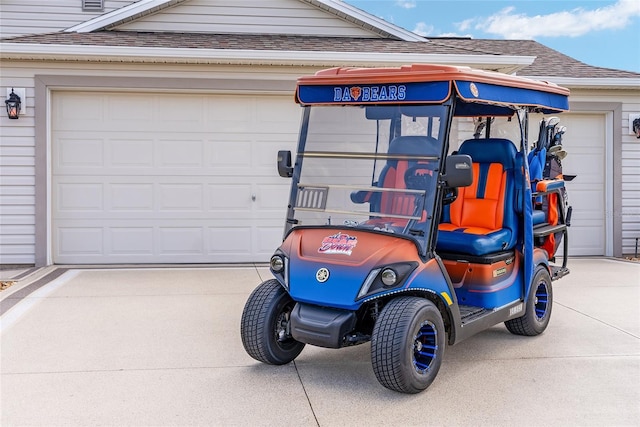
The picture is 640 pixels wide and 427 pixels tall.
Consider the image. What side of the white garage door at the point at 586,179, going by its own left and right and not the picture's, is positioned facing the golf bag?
front

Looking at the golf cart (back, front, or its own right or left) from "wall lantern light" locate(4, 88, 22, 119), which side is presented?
right

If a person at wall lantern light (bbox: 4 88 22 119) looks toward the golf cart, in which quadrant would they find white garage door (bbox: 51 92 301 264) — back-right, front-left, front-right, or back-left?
front-left

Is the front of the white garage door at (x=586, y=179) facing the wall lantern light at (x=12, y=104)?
no

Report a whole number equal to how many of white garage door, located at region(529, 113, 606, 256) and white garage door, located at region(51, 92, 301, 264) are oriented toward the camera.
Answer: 2

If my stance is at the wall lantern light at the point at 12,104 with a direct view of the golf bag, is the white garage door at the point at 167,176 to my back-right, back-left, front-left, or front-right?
front-left

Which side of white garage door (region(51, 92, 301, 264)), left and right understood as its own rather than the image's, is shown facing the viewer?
front

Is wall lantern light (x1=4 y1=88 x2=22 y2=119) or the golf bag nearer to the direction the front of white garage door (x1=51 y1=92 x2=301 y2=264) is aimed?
the golf bag

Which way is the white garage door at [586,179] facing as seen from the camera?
toward the camera

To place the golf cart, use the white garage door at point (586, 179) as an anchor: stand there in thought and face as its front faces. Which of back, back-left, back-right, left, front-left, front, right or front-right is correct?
front

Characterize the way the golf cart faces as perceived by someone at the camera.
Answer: facing the viewer and to the left of the viewer

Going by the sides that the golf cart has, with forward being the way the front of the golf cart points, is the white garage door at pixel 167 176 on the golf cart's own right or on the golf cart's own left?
on the golf cart's own right

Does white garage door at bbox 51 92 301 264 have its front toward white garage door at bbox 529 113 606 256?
no

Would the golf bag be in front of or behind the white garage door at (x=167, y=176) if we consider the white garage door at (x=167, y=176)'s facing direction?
in front
